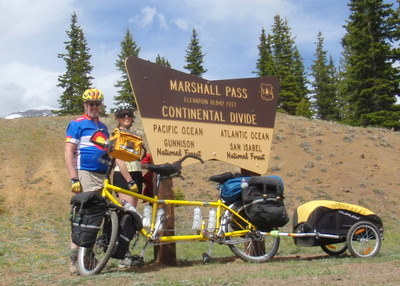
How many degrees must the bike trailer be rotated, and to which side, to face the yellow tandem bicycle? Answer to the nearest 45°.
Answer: approximately 45° to its left

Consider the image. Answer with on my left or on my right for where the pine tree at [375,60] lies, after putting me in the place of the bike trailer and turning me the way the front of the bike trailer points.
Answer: on my right

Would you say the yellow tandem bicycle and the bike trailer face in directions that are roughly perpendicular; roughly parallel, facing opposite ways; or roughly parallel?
roughly parallel

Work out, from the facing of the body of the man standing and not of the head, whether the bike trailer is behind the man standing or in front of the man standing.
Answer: in front

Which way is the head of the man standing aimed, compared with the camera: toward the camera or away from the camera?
toward the camera

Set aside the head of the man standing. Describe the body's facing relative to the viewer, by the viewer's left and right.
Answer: facing the viewer and to the right of the viewer

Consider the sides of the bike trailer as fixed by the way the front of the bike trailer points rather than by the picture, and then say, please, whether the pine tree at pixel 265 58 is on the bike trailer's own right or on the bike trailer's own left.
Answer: on the bike trailer's own right

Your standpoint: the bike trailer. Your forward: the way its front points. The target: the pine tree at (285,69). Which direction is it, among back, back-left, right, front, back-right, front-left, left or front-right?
right

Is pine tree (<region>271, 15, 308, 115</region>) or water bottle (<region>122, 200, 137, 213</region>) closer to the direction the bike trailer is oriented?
the water bottle

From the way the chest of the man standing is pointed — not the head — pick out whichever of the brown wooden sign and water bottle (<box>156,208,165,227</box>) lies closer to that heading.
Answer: the water bottle

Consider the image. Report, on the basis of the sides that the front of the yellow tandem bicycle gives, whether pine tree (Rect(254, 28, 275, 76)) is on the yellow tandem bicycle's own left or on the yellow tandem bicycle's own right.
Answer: on the yellow tandem bicycle's own right

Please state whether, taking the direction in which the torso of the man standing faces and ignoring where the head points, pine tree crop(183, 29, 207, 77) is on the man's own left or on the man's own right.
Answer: on the man's own left

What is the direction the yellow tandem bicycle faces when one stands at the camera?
facing to the left of the viewer

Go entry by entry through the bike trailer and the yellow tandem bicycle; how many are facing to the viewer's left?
2

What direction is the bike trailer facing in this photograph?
to the viewer's left
